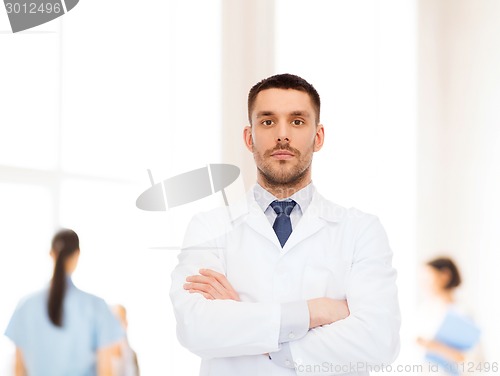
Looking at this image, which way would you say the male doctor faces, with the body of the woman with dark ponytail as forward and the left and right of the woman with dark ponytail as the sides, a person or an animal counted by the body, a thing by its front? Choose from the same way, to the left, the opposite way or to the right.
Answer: the opposite way

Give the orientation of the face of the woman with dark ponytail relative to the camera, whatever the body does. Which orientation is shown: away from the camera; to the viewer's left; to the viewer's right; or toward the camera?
away from the camera

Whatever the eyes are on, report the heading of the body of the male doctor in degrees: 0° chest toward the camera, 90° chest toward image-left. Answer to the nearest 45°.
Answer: approximately 0°

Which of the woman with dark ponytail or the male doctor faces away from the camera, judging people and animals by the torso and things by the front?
the woman with dark ponytail

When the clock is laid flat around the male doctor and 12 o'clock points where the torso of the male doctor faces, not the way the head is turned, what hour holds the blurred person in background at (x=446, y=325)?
The blurred person in background is roughly at 7 o'clock from the male doctor.

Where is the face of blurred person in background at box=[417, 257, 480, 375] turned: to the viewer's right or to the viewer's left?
to the viewer's left

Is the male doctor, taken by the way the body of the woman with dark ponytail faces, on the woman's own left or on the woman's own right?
on the woman's own right

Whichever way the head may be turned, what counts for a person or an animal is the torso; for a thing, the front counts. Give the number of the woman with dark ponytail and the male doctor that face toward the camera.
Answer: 1

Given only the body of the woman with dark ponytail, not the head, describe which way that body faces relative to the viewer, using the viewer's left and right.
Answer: facing away from the viewer

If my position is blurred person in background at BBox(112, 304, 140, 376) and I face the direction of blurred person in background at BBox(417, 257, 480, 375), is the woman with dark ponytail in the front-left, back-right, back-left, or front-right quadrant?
back-right

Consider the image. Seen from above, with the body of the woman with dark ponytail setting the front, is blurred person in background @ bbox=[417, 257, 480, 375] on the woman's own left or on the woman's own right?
on the woman's own right
